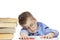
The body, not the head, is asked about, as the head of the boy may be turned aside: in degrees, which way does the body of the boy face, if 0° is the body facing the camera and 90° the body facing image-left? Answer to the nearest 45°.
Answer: approximately 0°
